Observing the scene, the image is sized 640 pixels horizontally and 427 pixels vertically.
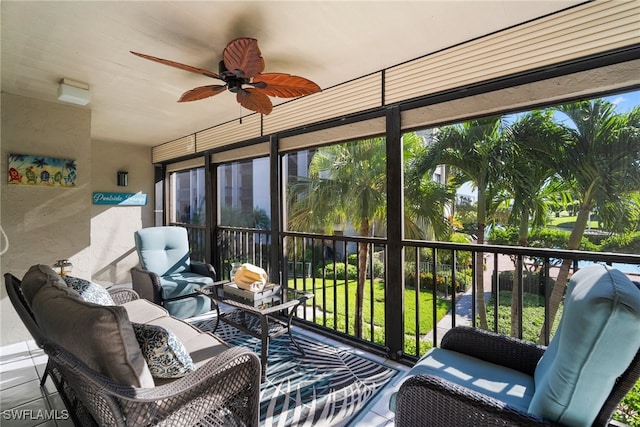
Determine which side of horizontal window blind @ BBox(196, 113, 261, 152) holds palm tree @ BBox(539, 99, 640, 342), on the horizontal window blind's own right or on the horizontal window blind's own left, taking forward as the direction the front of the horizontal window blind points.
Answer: on the horizontal window blind's own left

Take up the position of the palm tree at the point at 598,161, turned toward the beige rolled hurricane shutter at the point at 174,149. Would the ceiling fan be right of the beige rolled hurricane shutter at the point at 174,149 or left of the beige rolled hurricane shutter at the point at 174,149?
left

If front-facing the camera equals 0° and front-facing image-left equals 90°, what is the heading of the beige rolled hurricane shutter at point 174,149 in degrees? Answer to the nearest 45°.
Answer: approximately 45°

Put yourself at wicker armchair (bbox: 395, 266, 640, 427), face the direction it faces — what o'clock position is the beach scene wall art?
The beach scene wall art is roughly at 12 o'clock from the wicker armchair.

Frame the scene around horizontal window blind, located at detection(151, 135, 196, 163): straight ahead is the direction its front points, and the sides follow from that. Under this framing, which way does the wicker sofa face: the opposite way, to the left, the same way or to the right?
the opposite way

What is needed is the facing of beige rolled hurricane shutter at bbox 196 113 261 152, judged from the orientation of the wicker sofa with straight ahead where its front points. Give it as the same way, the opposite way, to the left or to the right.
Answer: the opposite way

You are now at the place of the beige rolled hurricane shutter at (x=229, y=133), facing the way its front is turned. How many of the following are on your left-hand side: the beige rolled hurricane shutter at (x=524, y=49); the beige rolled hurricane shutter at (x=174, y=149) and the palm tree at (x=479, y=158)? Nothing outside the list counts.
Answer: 1

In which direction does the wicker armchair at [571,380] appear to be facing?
to the viewer's left

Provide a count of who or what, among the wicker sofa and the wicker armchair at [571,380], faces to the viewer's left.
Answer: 1

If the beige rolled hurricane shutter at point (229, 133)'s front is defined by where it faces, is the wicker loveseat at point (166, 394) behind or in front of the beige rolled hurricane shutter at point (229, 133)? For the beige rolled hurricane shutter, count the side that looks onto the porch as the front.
in front

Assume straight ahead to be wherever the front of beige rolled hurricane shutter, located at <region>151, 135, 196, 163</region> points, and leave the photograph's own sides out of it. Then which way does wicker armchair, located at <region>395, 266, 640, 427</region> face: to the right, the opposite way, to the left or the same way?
to the right
